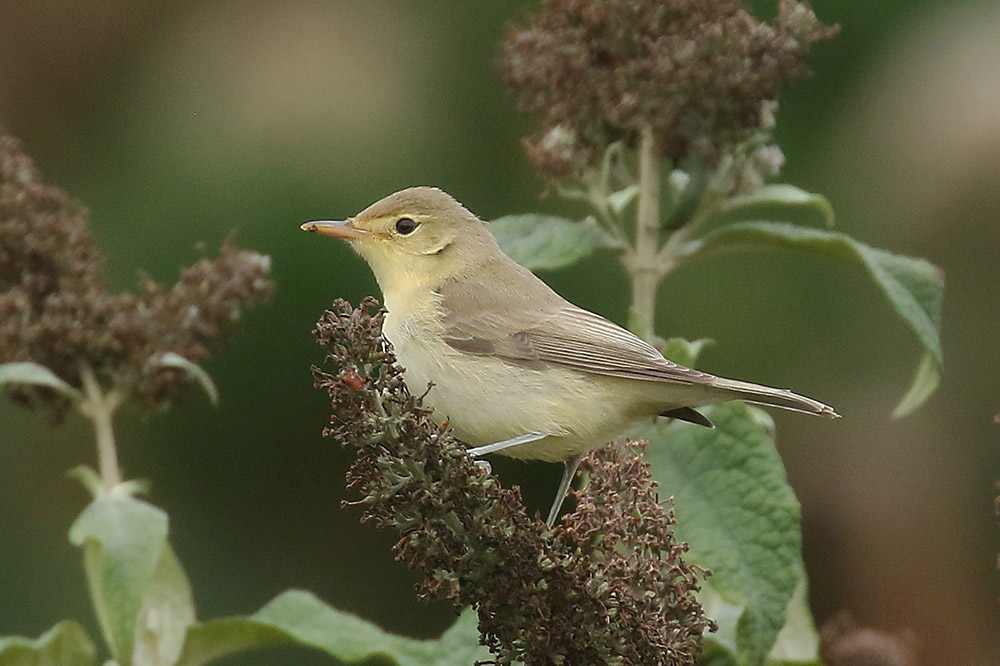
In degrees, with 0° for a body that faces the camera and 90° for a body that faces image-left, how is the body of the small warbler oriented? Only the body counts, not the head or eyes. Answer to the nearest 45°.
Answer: approximately 90°

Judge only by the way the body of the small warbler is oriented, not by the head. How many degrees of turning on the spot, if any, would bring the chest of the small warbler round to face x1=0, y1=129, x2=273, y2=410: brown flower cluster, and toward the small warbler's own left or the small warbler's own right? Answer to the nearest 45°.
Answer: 0° — it already faces it

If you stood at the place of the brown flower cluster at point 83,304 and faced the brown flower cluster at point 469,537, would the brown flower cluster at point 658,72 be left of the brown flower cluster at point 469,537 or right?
left
